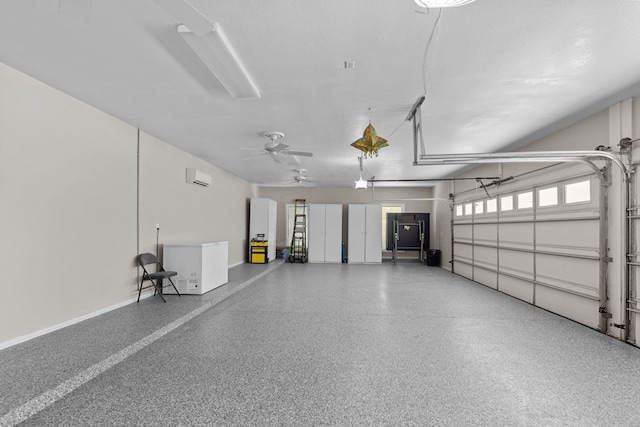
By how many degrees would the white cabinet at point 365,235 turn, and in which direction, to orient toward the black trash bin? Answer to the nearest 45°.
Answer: approximately 90° to its left

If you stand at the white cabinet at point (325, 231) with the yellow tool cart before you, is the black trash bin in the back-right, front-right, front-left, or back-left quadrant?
back-left

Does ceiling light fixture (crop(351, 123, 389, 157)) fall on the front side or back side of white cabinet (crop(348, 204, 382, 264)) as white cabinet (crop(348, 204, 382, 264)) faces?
on the front side

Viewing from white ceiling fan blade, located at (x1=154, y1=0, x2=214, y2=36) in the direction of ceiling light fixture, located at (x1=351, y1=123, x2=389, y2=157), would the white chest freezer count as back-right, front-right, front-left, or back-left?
front-left

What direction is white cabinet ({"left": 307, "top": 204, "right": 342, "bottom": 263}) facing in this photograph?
toward the camera

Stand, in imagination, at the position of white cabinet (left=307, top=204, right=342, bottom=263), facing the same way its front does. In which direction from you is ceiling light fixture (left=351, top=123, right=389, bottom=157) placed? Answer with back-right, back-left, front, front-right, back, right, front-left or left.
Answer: front

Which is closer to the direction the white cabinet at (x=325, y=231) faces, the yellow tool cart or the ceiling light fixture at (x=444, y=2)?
the ceiling light fixture

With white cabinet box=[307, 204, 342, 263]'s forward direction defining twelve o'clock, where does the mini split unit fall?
The mini split unit is roughly at 1 o'clock from the white cabinet.

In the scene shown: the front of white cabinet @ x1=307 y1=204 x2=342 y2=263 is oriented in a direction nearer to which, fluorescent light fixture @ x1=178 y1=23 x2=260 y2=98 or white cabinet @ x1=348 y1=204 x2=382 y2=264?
the fluorescent light fixture

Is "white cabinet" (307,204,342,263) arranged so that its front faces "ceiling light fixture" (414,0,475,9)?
yes

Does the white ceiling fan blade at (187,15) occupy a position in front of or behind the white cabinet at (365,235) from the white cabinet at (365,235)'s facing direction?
in front

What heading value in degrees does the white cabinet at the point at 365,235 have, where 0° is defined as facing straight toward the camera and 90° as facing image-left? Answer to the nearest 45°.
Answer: approximately 0°

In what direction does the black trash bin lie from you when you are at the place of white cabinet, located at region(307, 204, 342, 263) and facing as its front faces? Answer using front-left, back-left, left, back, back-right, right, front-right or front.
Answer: left

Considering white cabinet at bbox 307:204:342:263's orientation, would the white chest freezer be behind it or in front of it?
in front
